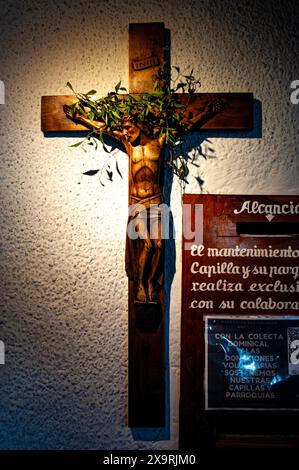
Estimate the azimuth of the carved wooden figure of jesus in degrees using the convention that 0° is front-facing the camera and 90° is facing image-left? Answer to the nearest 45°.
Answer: approximately 0°

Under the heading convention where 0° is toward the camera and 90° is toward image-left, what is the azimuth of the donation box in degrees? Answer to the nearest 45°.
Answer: approximately 0°

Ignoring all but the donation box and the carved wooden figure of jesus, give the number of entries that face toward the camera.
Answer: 2
